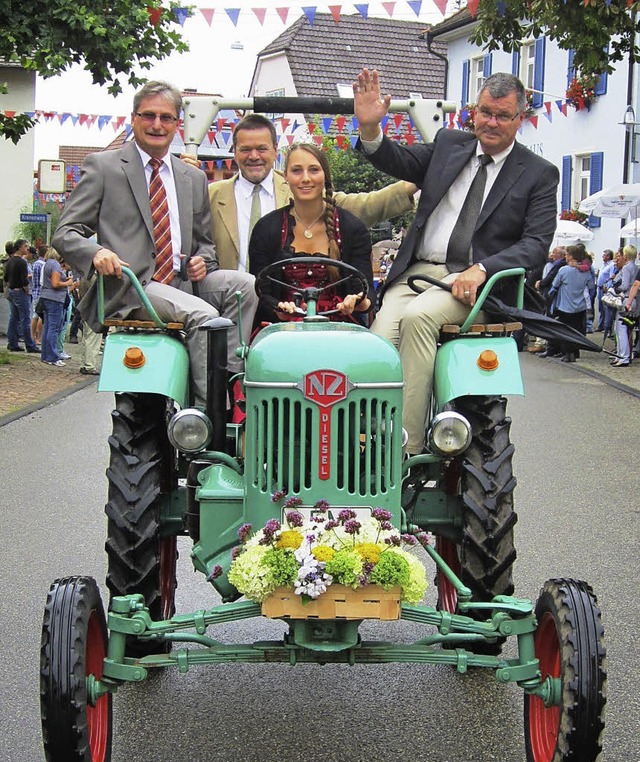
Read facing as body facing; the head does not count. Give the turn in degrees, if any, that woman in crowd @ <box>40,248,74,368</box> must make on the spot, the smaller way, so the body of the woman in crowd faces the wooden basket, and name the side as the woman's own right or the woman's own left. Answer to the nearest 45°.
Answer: approximately 90° to the woman's own right

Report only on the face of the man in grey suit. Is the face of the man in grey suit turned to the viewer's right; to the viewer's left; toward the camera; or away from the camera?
toward the camera

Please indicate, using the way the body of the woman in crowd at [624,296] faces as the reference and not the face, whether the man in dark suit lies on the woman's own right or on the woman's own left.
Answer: on the woman's own left

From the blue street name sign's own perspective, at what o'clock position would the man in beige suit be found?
The man in beige suit is roughly at 12 o'clock from the blue street name sign.

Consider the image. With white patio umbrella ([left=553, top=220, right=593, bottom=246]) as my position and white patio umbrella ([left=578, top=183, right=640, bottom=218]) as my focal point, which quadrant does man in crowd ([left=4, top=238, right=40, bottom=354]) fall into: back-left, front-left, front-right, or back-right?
front-right

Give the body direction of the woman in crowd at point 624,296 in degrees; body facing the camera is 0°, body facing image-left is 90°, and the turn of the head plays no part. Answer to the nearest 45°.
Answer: approximately 90°

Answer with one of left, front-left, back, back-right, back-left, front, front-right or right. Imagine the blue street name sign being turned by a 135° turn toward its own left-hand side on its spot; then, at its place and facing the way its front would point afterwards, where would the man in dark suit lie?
back-right

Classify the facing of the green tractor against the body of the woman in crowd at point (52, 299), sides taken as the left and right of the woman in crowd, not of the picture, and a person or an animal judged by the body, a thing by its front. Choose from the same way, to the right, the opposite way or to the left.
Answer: to the right

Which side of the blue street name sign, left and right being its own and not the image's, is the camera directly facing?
front

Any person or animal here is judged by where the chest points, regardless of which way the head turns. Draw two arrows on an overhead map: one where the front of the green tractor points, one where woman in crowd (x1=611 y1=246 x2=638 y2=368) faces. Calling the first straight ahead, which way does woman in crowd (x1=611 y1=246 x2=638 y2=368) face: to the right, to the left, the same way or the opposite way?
to the right

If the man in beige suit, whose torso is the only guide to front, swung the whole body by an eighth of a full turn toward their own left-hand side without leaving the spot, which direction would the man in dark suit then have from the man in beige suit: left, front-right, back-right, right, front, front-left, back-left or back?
front

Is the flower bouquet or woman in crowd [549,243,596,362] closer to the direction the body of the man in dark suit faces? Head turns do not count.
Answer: the flower bouquet

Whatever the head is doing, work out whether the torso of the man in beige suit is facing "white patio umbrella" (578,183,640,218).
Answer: no

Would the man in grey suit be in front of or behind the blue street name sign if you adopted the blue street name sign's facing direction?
in front

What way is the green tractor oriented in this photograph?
toward the camera

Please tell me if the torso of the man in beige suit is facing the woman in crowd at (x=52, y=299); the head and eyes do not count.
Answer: no

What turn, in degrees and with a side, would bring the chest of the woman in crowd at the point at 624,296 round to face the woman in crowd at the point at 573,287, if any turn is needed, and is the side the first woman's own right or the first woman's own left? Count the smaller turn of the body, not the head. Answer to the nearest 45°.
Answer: approximately 45° to the first woman's own right

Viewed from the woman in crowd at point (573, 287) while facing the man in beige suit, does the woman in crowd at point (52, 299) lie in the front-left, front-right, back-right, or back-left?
front-right
